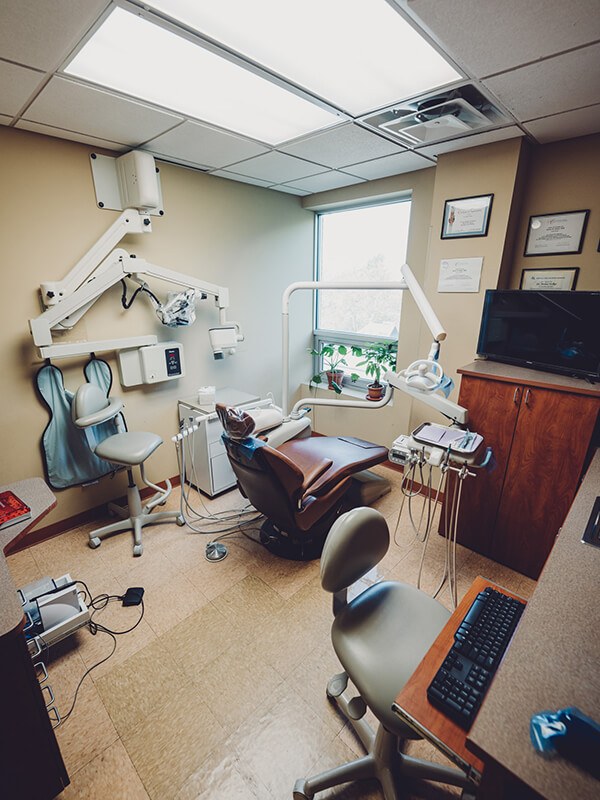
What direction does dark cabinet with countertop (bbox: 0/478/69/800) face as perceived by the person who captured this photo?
facing to the right of the viewer

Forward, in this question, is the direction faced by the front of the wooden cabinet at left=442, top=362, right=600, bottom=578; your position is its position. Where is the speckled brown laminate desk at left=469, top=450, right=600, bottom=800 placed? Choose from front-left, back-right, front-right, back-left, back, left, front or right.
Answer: front-left

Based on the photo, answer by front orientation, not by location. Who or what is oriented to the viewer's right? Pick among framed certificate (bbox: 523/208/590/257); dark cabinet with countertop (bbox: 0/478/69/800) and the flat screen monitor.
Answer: the dark cabinet with countertop

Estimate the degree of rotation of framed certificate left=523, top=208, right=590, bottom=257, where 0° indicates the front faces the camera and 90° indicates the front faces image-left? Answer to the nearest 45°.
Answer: approximately 45°

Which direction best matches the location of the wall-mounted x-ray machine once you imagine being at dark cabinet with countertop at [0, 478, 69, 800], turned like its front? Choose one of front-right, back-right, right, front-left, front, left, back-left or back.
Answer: front-left

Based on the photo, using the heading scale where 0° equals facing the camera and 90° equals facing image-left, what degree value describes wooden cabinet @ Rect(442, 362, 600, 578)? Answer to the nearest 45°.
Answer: approximately 45°
